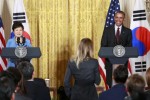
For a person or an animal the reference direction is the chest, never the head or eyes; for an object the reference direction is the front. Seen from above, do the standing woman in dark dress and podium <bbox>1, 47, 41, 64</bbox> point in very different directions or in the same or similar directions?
very different directions

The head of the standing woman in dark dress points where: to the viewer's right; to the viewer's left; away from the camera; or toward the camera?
away from the camera

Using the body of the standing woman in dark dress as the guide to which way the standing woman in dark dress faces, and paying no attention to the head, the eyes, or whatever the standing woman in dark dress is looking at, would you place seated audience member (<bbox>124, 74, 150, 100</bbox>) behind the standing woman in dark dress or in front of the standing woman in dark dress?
behind

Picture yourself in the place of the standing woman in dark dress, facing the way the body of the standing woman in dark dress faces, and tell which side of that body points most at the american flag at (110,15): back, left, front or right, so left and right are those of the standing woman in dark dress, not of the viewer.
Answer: front

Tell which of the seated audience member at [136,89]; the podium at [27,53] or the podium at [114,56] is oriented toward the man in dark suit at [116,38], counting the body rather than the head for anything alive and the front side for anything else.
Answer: the seated audience member

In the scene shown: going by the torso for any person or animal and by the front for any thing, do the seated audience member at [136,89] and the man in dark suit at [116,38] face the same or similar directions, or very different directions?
very different directions

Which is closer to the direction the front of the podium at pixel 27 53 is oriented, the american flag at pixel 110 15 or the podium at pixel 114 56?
the podium

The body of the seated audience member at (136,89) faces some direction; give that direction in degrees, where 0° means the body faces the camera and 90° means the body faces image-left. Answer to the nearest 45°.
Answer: approximately 180°

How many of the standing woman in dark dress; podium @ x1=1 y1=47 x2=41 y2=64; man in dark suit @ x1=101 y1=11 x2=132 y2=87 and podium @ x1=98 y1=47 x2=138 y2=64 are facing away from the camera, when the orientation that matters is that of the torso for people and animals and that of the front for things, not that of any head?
1

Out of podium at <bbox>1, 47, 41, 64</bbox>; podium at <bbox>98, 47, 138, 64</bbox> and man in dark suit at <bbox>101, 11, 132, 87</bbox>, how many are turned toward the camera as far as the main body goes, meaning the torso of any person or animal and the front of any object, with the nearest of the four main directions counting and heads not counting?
3

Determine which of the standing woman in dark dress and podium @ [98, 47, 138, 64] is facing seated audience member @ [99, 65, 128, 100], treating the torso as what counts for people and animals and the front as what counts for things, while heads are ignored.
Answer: the podium

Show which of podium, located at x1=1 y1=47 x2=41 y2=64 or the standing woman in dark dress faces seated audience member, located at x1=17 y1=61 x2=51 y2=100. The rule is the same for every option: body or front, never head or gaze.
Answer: the podium

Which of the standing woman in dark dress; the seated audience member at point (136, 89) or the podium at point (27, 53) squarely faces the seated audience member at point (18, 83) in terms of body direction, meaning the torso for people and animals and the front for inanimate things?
the podium

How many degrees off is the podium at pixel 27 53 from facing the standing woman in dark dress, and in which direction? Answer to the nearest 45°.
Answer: approximately 45° to its left

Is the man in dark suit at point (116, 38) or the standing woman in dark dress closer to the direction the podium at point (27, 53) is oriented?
the standing woman in dark dress
